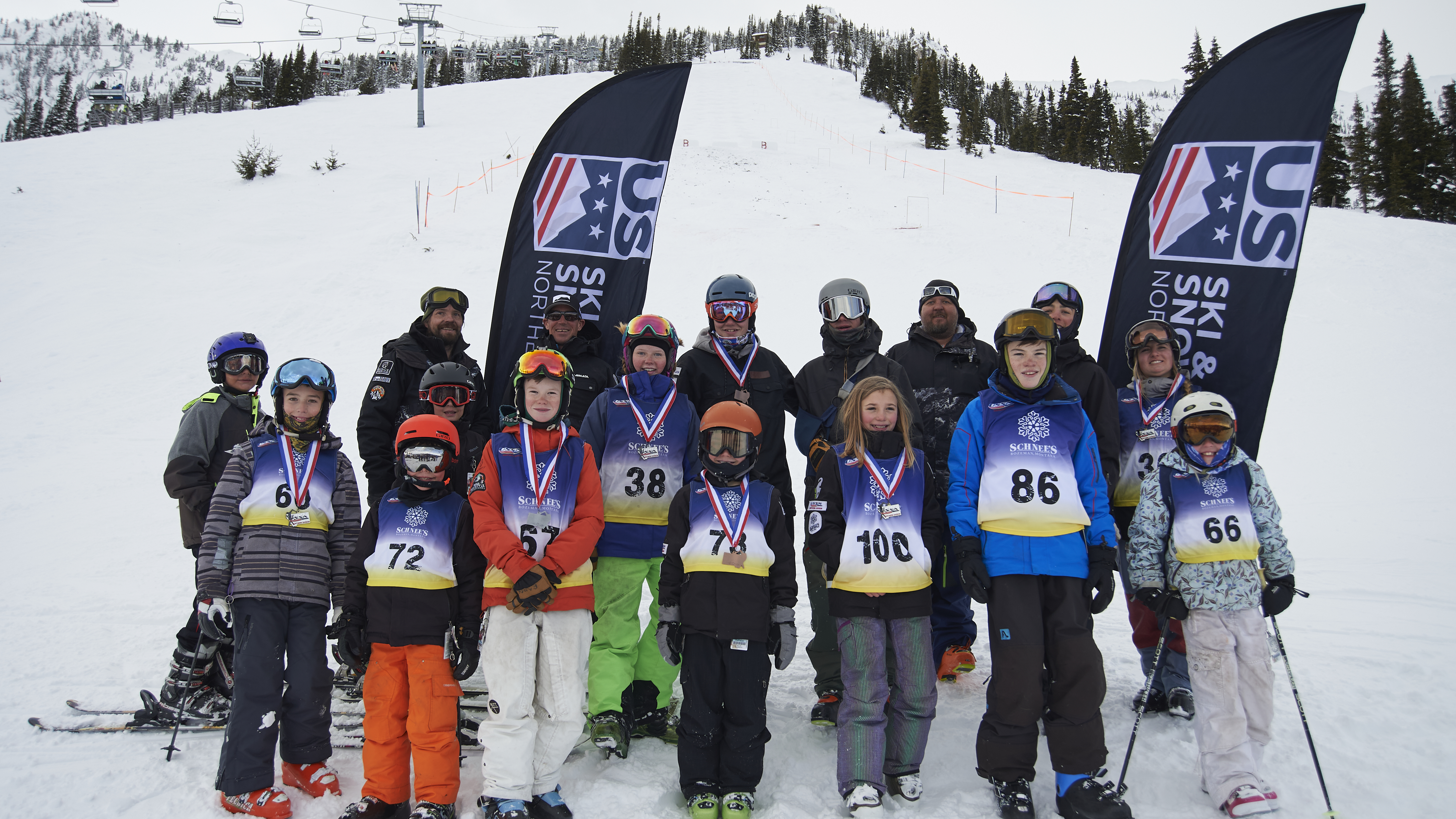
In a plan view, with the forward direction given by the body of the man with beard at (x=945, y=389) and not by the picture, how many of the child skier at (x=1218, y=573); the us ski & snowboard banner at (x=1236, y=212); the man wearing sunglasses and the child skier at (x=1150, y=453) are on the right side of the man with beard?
1

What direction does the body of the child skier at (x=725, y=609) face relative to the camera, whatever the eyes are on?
toward the camera

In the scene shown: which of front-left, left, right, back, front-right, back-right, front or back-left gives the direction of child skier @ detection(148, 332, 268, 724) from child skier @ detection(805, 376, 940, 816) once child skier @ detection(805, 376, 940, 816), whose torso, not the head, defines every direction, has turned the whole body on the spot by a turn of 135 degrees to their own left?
back-left

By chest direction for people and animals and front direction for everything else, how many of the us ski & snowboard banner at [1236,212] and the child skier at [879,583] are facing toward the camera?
2

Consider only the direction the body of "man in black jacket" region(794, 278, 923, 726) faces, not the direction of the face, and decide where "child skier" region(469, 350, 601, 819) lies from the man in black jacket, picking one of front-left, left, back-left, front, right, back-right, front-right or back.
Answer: front-right

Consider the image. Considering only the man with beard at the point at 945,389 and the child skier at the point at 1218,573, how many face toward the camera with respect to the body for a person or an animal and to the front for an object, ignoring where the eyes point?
2

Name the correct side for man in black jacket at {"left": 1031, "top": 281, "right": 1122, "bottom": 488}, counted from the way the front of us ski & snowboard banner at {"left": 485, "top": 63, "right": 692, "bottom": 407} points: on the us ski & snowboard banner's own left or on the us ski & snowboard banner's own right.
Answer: on the us ski & snowboard banner's own left

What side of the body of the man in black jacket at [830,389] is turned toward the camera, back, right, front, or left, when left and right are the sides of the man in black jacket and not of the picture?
front

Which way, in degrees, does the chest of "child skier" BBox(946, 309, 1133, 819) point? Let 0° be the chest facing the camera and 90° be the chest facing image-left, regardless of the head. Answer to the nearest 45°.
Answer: approximately 0°

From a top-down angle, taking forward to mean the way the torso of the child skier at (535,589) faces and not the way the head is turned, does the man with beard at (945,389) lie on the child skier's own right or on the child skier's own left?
on the child skier's own left

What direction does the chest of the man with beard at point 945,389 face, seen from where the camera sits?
toward the camera
